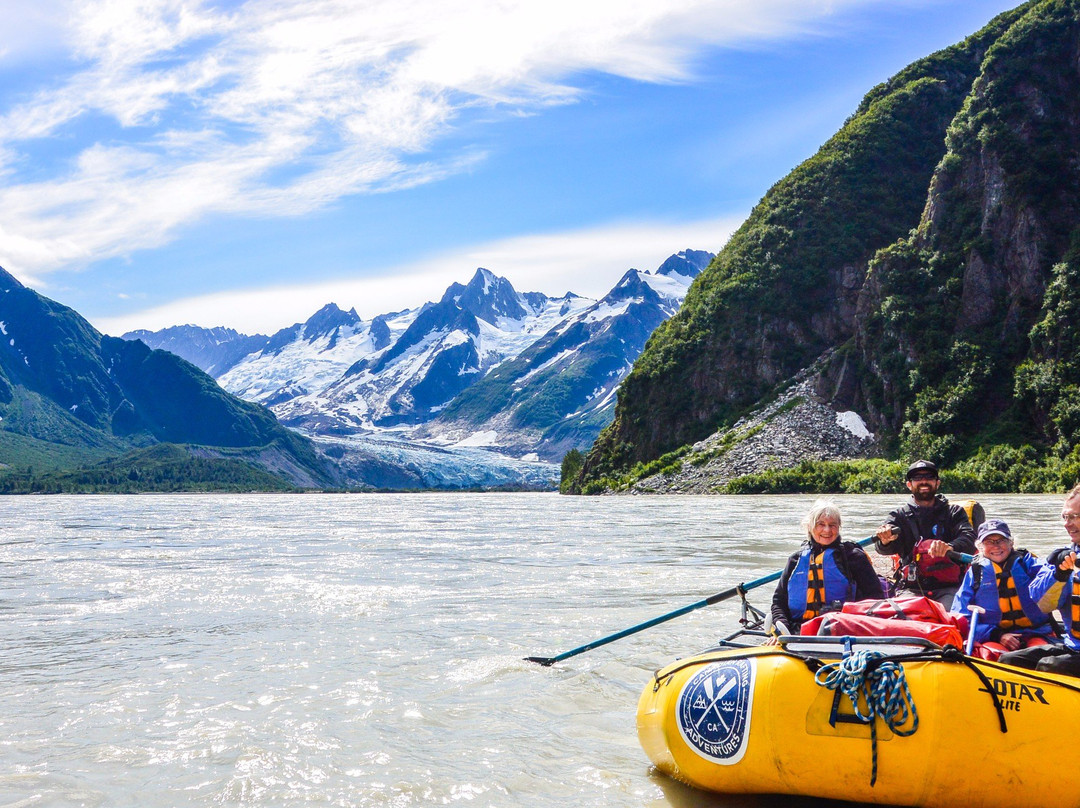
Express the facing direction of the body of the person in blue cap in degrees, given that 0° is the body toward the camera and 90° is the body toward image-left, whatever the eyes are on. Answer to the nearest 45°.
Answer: approximately 0°

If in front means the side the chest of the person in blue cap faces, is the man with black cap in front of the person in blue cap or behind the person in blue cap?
behind

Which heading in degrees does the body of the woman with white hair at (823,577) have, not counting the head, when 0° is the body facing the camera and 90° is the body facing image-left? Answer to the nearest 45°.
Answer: approximately 0°

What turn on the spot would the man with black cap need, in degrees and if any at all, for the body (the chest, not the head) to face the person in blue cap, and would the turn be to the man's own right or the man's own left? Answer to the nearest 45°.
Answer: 0° — they already face them
